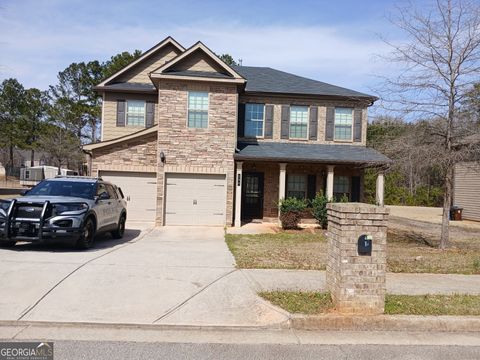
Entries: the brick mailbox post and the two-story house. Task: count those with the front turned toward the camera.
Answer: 2

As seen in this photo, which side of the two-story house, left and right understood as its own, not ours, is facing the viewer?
front

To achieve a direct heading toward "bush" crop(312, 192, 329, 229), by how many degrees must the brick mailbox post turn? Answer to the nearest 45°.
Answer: approximately 180°

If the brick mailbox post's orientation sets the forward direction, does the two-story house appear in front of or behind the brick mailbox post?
behind

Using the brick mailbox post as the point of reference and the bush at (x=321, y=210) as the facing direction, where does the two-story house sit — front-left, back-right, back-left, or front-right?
front-left

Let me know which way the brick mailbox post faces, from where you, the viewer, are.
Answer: facing the viewer

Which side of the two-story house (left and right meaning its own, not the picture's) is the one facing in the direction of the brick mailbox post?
front

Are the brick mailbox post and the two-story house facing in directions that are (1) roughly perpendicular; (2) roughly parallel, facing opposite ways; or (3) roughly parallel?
roughly parallel

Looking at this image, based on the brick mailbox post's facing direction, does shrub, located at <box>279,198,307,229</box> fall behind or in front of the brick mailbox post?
behind

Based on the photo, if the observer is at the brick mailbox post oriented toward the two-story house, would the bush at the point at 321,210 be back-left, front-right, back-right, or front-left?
front-right
